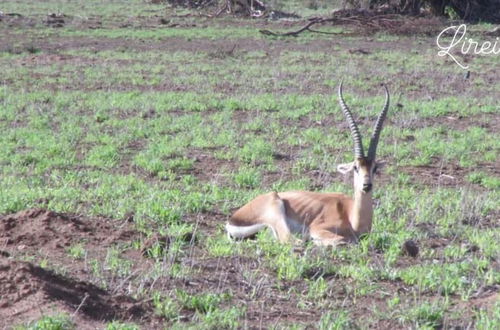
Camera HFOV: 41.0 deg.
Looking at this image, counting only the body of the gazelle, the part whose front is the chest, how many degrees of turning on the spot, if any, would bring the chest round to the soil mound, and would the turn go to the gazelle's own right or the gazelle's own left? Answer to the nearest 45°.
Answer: approximately 180°

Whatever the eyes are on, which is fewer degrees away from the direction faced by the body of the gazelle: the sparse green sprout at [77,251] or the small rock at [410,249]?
the small rock

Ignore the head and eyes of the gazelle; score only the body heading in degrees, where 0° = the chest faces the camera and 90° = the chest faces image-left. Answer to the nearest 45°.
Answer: approximately 270°

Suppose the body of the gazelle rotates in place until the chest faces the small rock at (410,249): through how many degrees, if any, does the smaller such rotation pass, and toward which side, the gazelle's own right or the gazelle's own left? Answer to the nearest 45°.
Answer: approximately 45° to the gazelle's own right

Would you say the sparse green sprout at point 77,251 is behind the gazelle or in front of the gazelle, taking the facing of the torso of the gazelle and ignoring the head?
behind
